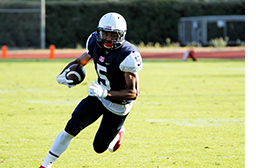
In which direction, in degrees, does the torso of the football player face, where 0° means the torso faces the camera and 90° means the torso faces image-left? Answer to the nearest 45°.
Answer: approximately 45°

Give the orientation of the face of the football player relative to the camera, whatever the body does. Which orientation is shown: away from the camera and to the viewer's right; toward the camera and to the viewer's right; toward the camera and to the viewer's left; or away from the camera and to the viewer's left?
toward the camera and to the viewer's left
